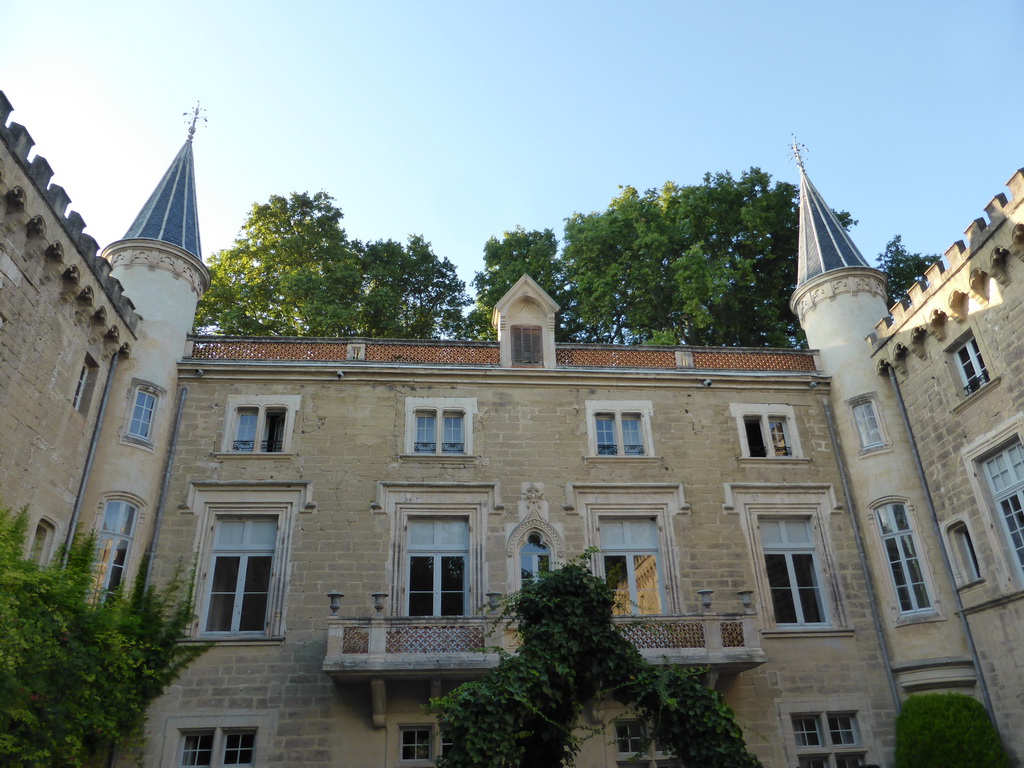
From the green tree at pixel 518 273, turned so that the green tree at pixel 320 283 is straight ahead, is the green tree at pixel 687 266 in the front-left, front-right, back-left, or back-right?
back-left

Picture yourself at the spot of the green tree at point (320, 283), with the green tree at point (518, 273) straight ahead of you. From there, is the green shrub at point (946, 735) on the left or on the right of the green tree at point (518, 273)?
right

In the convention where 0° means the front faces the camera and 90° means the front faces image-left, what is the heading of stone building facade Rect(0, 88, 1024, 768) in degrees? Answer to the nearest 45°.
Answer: approximately 0°
